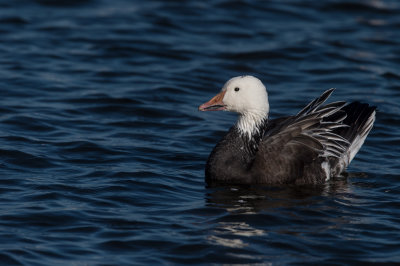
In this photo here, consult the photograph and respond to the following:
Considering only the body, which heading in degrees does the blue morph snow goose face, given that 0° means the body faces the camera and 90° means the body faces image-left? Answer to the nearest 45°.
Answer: approximately 90°
